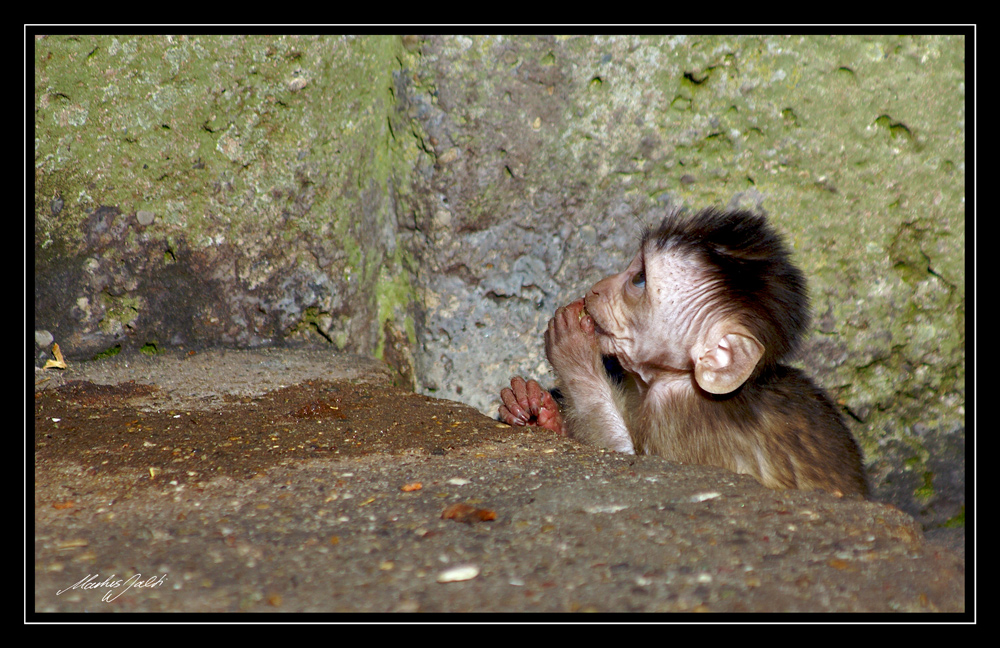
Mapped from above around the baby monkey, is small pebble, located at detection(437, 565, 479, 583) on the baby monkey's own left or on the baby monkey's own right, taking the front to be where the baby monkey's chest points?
on the baby monkey's own left

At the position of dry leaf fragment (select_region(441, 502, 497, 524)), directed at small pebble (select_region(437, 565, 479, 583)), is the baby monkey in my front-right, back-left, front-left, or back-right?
back-left

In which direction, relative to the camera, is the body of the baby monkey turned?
to the viewer's left

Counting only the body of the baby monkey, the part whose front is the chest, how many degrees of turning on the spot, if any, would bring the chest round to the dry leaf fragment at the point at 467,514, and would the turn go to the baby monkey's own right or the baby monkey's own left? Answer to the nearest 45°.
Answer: approximately 45° to the baby monkey's own left

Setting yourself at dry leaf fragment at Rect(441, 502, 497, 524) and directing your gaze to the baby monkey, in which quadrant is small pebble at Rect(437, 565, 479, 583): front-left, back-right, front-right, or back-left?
back-right
